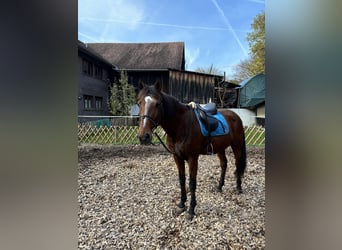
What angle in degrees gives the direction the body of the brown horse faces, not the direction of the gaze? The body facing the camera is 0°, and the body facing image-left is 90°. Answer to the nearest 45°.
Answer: approximately 45°

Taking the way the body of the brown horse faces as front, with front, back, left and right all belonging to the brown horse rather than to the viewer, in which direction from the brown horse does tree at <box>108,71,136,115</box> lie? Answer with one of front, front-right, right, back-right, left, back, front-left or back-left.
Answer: right

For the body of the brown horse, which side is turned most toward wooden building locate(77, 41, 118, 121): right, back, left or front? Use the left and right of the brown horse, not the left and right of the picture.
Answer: right
